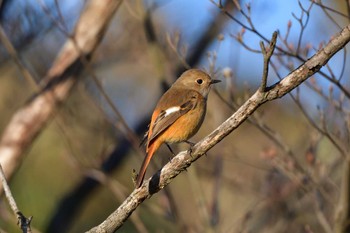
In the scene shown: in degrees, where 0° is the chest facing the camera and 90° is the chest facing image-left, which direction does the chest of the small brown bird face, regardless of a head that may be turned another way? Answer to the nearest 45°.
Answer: approximately 270°

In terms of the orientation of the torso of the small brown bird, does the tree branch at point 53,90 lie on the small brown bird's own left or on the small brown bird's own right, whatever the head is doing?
on the small brown bird's own left
